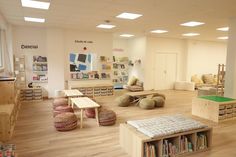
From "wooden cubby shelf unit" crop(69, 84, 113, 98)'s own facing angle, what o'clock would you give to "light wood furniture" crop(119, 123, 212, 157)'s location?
The light wood furniture is roughly at 12 o'clock from the wooden cubby shelf unit.

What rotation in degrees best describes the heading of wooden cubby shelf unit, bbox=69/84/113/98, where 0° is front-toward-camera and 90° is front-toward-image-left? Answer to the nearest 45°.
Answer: approximately 0°

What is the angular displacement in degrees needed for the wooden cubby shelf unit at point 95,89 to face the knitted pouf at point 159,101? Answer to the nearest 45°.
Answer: approximately 45° to its left

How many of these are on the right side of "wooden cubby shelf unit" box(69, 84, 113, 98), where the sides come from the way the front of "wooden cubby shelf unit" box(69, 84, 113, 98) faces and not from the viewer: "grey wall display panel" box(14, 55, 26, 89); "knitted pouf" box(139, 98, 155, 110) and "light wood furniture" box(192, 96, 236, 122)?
1

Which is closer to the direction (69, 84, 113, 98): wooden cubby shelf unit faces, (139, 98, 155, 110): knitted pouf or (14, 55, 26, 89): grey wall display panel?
the knitted pouf

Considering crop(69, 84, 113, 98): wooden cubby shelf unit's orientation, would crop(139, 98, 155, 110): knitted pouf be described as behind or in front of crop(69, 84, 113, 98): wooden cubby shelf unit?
in front

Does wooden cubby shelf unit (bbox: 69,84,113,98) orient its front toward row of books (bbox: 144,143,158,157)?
yes

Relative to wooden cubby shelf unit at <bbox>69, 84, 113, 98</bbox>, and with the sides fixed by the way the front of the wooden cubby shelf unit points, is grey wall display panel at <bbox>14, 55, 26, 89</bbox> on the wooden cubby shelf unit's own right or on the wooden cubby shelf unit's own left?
on the wooden cubby shelf unit's own right

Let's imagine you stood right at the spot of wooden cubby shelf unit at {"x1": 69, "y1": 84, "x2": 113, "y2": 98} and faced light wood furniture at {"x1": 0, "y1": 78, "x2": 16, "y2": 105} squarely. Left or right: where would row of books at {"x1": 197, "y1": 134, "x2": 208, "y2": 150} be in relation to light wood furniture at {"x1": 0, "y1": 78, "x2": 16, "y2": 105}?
left

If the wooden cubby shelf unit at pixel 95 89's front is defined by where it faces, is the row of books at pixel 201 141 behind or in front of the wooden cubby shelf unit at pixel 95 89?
in front

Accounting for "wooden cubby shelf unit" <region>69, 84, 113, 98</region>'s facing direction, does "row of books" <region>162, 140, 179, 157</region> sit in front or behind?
in front

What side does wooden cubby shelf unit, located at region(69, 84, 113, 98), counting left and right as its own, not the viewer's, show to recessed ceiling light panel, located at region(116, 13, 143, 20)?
front

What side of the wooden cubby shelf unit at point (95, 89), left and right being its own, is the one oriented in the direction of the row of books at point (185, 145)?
front
